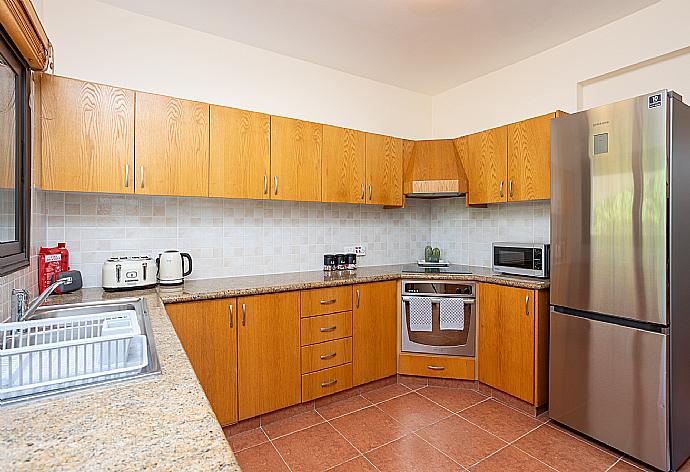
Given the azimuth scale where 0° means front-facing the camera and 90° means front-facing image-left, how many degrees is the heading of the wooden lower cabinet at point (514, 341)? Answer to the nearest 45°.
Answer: approximately 45°

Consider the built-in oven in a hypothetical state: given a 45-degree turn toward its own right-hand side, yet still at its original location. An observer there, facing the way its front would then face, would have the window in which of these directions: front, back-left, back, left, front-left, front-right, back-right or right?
front

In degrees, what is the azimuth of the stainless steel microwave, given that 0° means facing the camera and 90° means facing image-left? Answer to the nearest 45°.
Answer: approximately 45°

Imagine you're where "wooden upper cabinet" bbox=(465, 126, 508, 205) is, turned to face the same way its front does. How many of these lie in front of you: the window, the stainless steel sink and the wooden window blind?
3

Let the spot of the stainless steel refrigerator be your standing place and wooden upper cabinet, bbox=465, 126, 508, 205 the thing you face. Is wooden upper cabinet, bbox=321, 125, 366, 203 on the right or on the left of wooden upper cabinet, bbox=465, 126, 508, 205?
left

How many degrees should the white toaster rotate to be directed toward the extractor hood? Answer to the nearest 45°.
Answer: approximately 90° to its left

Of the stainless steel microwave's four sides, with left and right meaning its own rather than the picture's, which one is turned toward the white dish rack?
front

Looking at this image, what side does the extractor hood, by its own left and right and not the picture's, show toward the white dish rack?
front

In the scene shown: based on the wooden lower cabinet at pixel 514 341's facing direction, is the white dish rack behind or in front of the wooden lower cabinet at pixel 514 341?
in front

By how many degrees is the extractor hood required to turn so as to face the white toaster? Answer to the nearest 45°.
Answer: approximately 45° to its right

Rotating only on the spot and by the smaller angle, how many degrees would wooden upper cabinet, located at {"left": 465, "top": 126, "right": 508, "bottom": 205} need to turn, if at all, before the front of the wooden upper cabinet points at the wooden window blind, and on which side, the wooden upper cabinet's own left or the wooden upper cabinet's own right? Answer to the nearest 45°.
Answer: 0° — it already faces it

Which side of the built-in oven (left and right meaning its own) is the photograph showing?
front

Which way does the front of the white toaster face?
toward the camera

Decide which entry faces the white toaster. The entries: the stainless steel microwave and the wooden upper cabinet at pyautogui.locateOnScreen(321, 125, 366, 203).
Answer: the stainless steel microwave
